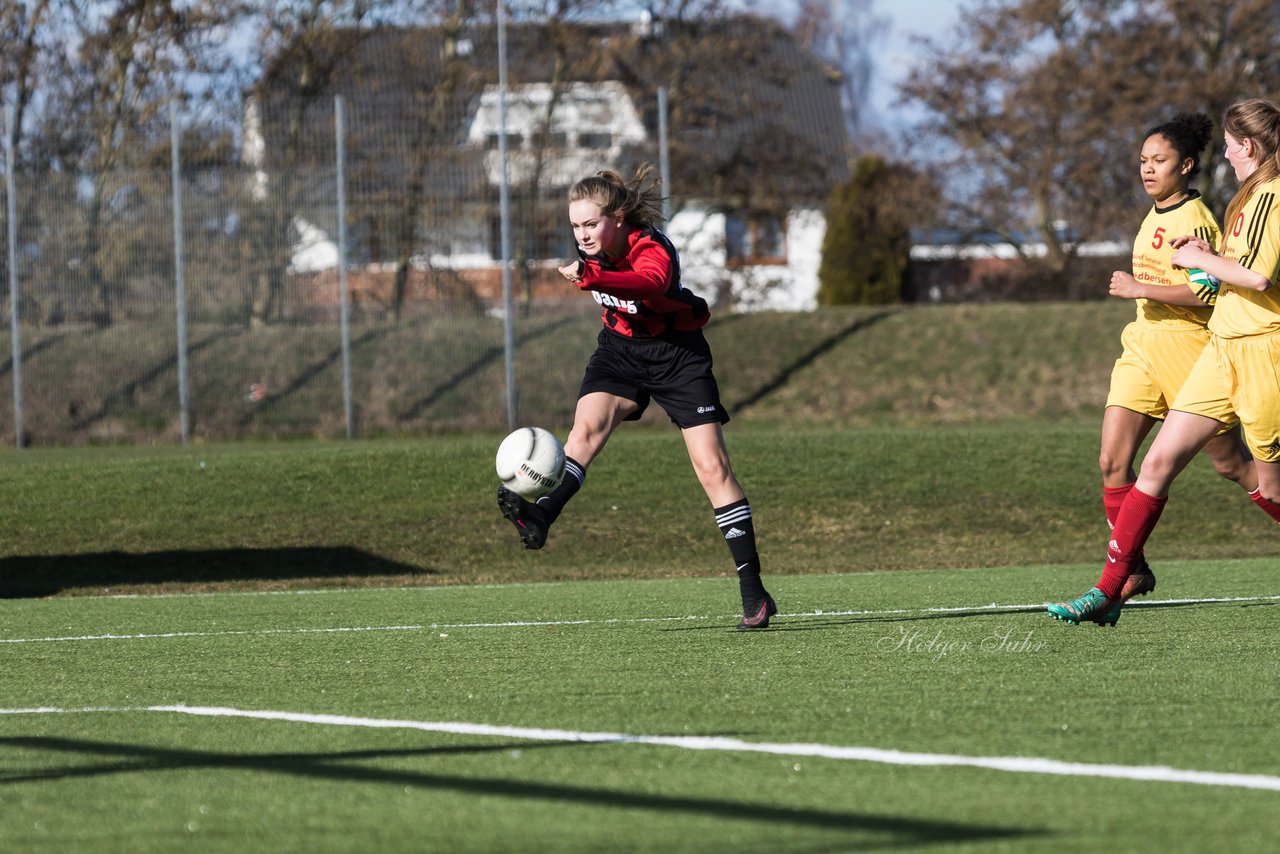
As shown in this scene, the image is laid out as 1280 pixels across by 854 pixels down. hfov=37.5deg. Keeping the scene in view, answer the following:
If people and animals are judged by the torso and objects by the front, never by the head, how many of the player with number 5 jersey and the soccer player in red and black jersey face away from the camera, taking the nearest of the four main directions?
0

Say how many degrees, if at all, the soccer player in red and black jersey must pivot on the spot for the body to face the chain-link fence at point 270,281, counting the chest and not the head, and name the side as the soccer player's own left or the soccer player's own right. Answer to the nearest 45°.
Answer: approximately 135° to the soccer player's own right

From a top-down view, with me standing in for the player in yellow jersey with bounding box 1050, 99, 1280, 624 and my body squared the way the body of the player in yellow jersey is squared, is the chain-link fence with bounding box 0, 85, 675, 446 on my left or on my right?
on my right

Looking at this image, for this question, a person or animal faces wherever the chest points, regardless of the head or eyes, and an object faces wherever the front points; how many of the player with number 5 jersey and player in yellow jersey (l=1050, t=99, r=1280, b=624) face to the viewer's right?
0

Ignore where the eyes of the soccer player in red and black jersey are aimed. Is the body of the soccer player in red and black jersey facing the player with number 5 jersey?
no

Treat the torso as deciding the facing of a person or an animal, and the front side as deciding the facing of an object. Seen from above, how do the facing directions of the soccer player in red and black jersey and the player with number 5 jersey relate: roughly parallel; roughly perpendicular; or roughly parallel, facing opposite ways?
roughly parallel

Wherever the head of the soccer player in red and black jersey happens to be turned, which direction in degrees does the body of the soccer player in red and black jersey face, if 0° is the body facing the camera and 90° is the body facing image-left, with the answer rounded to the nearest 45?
approximately 45°

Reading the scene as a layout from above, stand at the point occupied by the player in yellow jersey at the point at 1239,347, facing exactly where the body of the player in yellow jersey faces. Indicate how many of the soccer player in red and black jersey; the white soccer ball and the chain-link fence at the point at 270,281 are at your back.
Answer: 0

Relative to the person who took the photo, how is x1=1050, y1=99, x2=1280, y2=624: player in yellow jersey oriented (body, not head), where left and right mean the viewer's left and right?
facing to the left of the viewer

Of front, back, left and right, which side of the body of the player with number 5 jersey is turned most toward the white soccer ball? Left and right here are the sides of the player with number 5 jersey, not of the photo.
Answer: front

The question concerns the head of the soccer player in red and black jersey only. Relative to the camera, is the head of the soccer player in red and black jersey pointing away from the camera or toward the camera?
toward the camera

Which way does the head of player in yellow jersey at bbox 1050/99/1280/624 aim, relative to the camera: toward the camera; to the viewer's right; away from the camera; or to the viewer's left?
to the viewer's left

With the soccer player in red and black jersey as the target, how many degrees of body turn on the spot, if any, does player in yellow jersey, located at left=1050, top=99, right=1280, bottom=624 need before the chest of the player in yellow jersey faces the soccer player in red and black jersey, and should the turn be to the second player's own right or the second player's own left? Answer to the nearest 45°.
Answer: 0° — they already face them

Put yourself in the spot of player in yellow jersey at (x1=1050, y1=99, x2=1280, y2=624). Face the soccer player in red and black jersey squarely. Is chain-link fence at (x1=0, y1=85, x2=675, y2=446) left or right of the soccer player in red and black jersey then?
right

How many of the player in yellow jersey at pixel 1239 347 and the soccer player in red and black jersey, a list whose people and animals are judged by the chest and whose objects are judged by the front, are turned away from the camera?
0

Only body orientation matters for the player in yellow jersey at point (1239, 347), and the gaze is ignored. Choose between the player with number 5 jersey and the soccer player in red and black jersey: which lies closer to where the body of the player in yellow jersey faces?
the soccer player in red and black jersey
